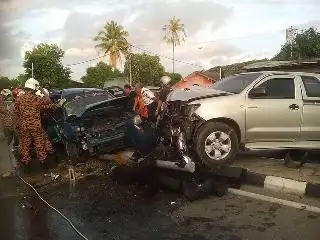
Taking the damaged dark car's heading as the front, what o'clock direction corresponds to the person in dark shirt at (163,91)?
The person in dark shirt is roughly at 11 o'clock from the damaged dark car.

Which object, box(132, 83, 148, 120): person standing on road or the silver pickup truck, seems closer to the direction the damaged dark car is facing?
the silver pickup truck

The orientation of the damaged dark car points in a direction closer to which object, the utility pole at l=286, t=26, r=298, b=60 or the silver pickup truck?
the silver pickup truck

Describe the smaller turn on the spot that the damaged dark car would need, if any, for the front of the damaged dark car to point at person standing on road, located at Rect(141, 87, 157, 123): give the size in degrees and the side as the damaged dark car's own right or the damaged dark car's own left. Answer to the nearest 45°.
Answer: approximately 45° to the damaged dark car's own left

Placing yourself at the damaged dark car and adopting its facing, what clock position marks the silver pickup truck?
The silver pickup truck is roughly at 12 o'clock from the damaged dark car.

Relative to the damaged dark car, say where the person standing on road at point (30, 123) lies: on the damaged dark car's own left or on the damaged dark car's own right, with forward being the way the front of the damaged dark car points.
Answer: on the damaged dark car's own right

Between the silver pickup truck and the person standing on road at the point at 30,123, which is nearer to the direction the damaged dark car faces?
the silver pickup truck

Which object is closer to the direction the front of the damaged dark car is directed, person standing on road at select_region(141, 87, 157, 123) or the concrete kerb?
the concrete kerb

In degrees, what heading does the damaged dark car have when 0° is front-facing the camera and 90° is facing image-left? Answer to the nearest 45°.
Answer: approximately 315°

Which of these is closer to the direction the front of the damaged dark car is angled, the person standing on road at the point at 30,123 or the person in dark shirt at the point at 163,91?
the person in dark shirt

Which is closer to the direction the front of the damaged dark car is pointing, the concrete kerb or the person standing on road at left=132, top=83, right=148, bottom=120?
the concrete kerb
